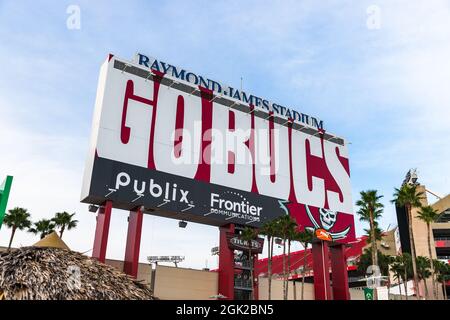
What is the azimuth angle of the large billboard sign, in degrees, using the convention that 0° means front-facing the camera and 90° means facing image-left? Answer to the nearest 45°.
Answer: approximately 315°

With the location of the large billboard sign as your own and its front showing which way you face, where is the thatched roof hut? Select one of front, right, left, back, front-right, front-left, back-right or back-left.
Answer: front-right
